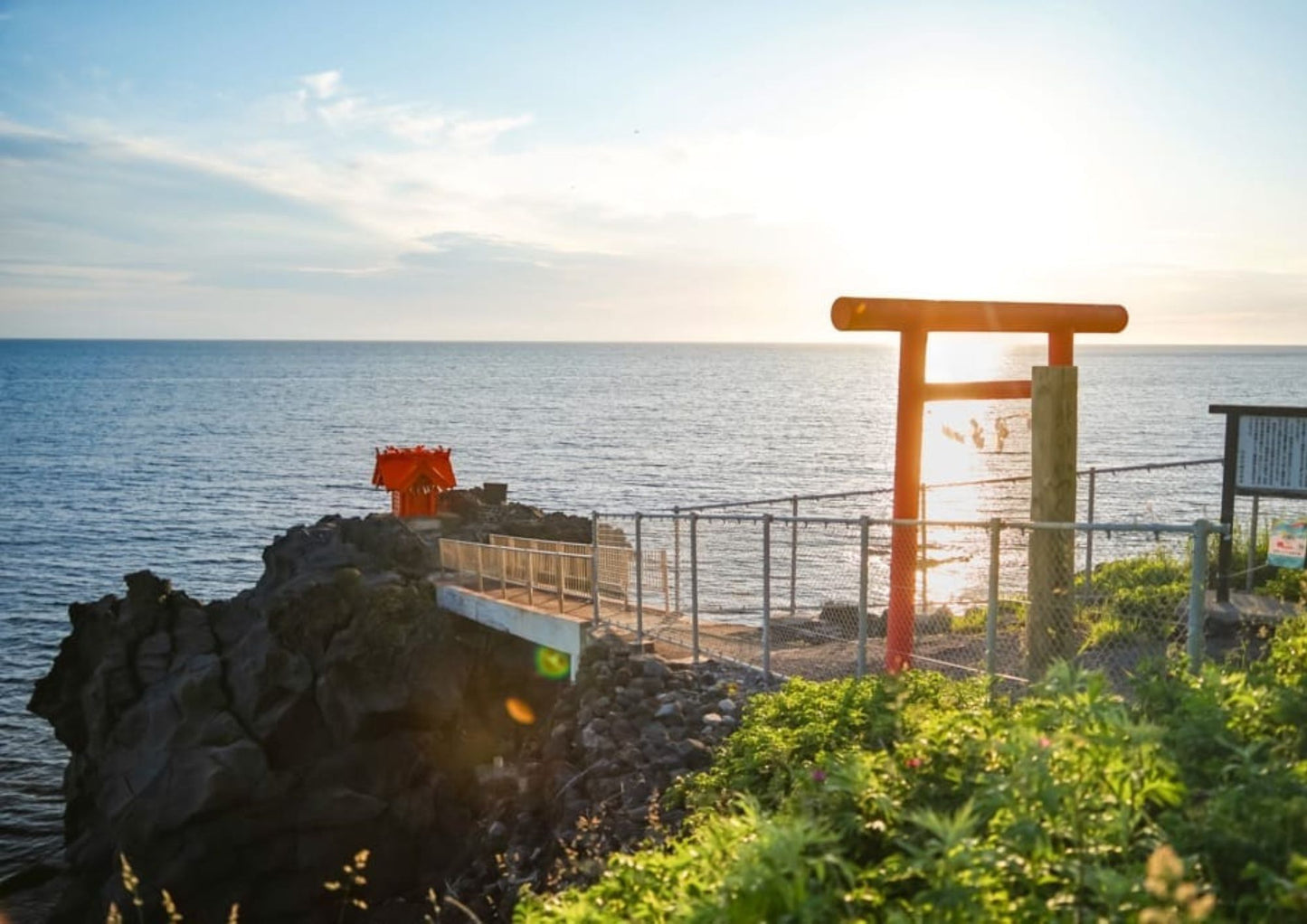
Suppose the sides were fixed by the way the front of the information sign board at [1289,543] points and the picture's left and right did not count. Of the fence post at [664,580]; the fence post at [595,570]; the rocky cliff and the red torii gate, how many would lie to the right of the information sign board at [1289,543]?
4

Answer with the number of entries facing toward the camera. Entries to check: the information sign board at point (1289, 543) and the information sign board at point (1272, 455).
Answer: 2

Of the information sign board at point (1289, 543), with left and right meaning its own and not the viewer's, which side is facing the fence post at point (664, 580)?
right

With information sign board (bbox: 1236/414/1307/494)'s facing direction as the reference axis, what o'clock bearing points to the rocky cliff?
The rocky cliff is roughly at 3 o'clock from the information sign board.

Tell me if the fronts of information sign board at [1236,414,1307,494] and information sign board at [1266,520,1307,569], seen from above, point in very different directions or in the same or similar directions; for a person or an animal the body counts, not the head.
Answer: same or similar directions

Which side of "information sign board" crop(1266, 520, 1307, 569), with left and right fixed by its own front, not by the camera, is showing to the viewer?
front

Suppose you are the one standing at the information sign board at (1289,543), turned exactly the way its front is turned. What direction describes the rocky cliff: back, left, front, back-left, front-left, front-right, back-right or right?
right

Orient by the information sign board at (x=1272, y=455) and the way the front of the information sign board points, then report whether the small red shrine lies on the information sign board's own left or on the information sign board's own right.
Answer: on the information sign board's own right

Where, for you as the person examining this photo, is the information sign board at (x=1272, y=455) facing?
facing the viewer

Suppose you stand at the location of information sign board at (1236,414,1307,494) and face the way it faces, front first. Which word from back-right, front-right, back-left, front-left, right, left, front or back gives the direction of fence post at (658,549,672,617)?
right

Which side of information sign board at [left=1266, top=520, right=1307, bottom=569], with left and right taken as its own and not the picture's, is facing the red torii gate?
right
